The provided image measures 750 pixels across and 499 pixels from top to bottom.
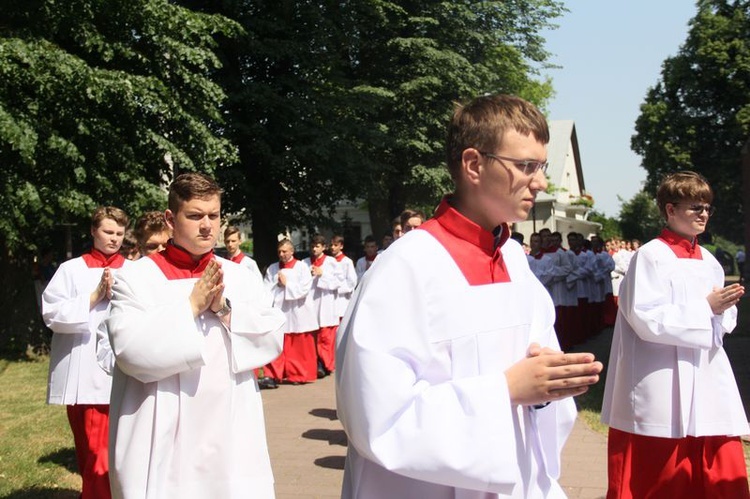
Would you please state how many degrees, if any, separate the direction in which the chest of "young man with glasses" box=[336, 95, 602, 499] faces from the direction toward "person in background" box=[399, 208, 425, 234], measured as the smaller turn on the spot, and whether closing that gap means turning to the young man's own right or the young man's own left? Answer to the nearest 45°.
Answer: approximately 135° to the young man's own left

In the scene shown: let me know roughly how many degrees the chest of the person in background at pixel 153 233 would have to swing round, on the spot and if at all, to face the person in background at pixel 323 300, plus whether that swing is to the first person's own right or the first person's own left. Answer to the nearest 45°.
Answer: approximately 135° to the first person's own left

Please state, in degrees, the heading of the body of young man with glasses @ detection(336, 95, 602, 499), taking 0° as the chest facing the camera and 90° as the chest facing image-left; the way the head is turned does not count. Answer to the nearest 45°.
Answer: approximately 315°

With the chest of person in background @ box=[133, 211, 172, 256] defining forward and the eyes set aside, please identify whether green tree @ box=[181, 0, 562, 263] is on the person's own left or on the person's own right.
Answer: on the person's own left

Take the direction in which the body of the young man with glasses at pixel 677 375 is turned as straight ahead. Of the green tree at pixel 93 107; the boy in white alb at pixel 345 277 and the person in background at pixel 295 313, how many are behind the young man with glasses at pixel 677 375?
3

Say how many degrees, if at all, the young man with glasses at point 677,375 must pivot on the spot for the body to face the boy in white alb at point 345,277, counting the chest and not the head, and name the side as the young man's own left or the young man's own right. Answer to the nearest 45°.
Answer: approximately 180°

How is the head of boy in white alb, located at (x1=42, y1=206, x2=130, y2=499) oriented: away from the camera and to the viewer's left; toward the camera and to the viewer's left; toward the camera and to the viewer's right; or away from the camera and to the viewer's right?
toward the camera and to the viewer's right

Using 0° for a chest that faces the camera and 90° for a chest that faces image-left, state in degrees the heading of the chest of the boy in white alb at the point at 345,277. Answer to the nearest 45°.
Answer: approximately 45°

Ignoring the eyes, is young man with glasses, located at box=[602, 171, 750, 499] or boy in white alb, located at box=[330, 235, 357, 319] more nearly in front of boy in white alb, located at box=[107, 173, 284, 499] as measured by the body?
the young man with glasses

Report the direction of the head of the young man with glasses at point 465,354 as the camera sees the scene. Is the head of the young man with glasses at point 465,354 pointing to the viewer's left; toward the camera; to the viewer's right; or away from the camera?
to the viewer's right

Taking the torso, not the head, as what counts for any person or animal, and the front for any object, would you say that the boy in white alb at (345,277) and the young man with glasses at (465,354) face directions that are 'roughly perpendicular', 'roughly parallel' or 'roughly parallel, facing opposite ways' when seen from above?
roughly perpendicular
